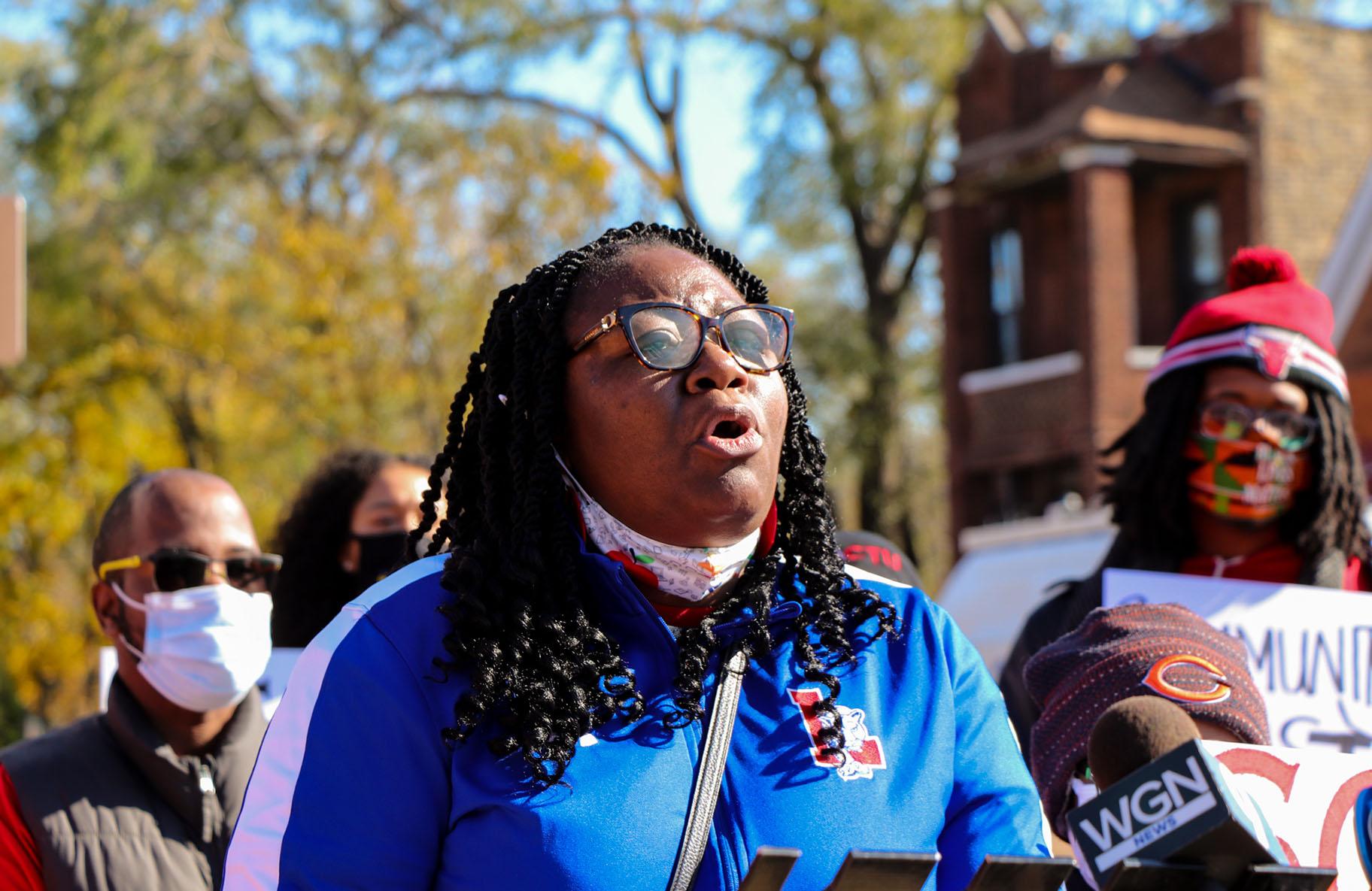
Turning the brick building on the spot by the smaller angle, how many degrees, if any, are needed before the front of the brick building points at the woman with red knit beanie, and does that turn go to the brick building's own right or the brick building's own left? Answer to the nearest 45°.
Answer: approximately 45° to the brick building's own left

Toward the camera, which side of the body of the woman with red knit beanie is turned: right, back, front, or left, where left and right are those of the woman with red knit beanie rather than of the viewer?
front

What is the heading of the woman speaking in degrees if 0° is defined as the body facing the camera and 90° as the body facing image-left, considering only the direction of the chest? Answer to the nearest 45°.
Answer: approximately 315°

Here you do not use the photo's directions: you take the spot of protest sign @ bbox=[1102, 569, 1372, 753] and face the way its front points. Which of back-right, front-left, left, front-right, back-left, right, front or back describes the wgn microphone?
front

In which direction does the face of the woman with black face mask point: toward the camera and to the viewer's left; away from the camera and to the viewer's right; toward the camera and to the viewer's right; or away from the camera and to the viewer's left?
toward the camera and to the viewer's right

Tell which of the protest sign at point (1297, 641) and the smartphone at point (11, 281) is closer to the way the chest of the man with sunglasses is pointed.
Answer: the protest sign

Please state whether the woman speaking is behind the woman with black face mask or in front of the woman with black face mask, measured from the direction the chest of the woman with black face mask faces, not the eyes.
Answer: in front

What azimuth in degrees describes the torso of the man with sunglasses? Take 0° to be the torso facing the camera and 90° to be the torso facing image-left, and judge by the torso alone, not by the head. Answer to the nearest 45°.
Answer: approximately 315°

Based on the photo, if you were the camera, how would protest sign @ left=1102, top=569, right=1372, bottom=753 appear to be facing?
facing the viewer
